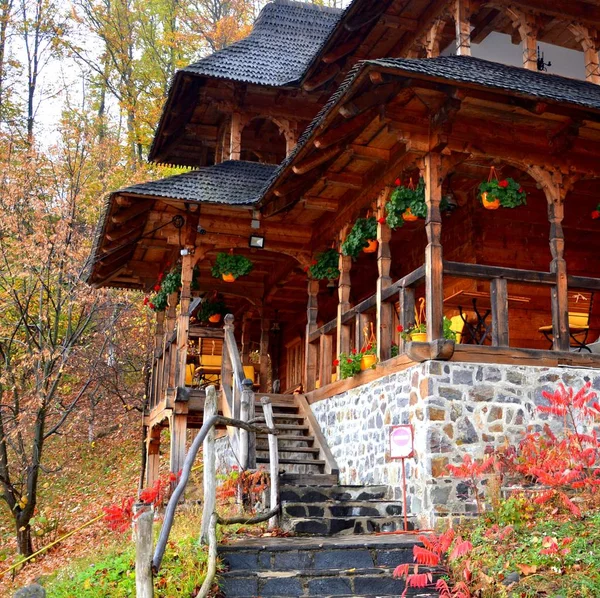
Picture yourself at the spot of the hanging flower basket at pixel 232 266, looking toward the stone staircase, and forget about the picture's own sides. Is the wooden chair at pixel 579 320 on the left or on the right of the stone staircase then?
left

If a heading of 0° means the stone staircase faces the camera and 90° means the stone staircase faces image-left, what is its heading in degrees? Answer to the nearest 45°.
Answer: approximately 0°

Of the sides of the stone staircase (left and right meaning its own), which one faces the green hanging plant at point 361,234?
back

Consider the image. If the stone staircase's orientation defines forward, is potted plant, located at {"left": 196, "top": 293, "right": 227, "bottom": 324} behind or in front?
behind

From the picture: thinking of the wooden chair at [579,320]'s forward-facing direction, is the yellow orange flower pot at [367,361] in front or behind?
in front

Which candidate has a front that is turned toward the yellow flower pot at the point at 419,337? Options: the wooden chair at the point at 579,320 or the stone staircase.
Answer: the wooden chair

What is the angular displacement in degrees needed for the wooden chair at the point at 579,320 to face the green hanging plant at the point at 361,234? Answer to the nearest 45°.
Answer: approximately 45° to its right

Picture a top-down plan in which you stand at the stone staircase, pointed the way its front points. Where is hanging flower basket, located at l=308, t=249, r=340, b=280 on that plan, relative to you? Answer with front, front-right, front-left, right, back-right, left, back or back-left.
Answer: back

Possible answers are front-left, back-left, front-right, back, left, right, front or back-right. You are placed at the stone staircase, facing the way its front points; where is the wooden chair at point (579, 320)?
back-left
